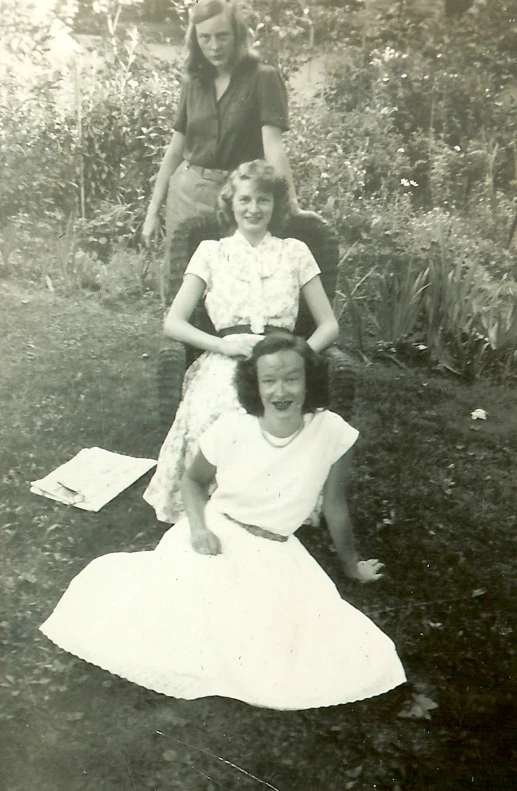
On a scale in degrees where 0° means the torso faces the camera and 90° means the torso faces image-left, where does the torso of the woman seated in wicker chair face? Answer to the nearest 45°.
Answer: approximately 0°

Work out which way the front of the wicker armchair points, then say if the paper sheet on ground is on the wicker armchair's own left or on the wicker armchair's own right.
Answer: on the wicker armchair's own right

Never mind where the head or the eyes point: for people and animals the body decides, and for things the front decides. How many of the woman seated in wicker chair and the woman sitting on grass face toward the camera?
2

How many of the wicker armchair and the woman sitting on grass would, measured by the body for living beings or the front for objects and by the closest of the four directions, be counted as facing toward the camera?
2
